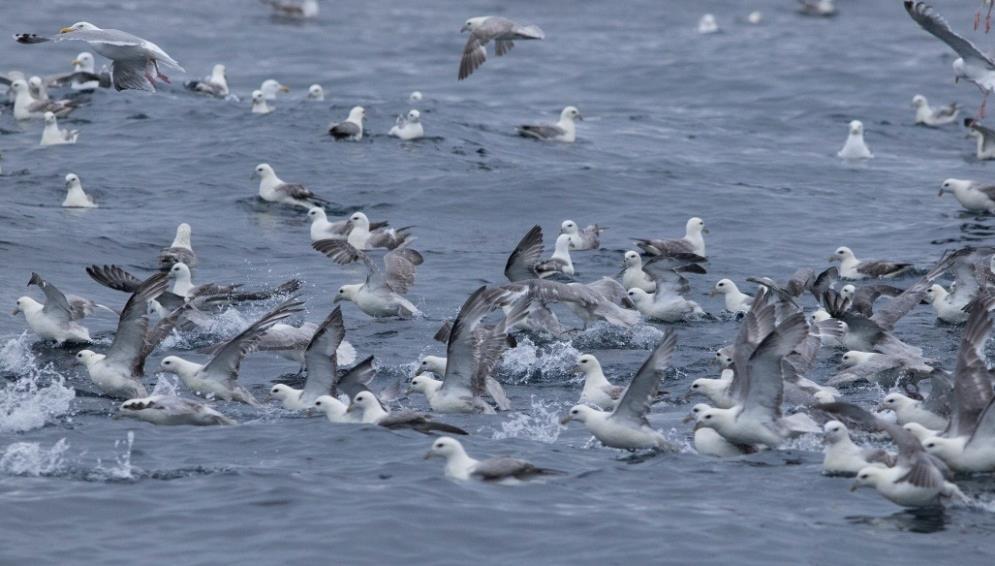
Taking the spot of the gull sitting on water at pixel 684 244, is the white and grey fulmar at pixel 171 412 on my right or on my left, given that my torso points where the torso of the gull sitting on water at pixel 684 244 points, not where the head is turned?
on my right

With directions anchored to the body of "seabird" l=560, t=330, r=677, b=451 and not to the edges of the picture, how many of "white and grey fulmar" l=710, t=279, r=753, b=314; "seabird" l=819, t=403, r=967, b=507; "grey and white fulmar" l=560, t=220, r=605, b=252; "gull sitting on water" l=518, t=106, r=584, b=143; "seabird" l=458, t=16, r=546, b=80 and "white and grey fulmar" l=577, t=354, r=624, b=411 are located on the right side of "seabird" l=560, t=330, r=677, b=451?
5

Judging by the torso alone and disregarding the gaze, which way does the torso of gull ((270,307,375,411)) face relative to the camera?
to the viewer's left

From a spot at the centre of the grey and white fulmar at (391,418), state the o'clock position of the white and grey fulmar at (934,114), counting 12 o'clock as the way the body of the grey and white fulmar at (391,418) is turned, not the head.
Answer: the white and grey fulmar at (934,114) is roughly at 4 o'clock from the grey and white fulmar at (391,418).

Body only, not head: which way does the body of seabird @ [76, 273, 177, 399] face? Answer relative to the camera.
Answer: to the viewer's left

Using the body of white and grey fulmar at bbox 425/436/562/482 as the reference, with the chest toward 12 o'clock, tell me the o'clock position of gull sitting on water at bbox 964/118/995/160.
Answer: gull sitting on water at bbox 964/118/995/160 is roughly at 4 o'clock from white and grey fulmar at bbox 425/436/562/482.

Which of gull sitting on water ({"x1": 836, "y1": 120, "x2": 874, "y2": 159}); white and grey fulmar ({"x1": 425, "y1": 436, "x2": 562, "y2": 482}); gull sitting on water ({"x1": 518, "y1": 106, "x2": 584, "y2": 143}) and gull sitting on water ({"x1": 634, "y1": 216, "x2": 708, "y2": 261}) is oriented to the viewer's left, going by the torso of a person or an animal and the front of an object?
white and grey fulmar ({"x1": 425, "y1": 436, "x2": 562, "y2": 482})

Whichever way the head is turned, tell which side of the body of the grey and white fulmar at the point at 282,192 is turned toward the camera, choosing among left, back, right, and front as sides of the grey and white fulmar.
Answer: left

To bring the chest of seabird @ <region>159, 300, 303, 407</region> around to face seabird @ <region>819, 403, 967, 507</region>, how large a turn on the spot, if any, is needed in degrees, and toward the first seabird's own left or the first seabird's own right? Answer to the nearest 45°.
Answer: approximately 135° to the first seabird's own left

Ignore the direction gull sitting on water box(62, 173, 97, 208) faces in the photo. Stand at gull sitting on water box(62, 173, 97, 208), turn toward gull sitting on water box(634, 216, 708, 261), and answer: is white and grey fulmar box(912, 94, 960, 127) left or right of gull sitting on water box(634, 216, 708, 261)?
left

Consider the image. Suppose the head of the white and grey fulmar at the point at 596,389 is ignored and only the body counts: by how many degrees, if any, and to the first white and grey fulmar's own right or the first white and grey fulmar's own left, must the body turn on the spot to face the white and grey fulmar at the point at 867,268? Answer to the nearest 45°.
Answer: approximately 180°

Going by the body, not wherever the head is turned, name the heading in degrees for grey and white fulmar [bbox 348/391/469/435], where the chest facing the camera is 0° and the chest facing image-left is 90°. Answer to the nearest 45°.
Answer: approximately 90°

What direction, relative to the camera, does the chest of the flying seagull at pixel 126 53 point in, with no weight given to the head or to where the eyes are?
to the viewer's left

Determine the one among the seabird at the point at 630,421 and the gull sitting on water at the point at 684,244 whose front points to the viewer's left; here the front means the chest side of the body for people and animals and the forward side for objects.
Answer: the seabird

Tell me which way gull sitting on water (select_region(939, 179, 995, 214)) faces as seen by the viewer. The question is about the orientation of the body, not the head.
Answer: to the viewer's left

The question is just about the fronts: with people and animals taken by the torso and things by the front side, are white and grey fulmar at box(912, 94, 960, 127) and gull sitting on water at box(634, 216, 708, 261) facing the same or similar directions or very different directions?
very different directions
